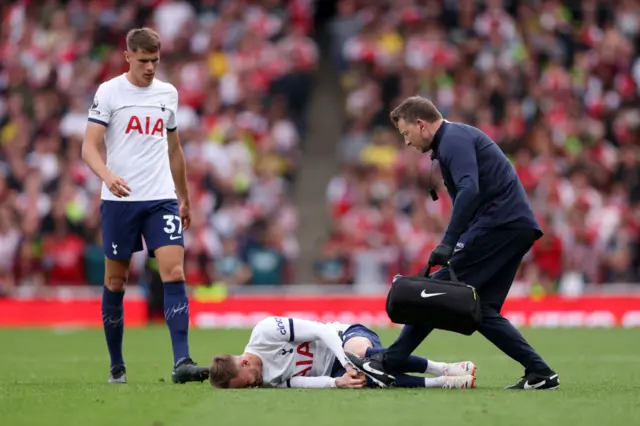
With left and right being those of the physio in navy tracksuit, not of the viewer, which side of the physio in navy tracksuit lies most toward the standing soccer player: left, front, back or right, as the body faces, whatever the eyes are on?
front

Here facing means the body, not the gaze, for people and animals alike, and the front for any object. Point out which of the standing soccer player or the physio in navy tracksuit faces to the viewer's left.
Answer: the physio in navy tracksuit

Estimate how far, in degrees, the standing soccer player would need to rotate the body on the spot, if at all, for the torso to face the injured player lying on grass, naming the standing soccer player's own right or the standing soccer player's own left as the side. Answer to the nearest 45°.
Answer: approximately 45° to the standing soccer player's own left

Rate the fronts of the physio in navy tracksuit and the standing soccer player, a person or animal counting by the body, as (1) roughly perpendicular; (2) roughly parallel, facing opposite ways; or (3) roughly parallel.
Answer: roughly perpendicular

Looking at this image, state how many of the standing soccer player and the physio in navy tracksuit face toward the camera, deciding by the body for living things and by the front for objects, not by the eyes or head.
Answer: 1

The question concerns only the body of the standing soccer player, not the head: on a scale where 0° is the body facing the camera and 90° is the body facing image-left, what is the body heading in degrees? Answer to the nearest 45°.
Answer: approximately 0°

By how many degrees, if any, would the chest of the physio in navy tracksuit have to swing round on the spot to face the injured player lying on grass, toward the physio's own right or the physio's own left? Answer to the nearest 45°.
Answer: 0° — they already face them

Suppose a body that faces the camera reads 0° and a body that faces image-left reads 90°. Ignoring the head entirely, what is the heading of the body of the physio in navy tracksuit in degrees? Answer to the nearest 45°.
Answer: approximately 90°

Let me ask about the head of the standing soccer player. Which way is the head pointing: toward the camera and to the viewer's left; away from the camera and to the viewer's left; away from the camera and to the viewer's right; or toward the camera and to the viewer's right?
toward the camera and to the viewer's right
